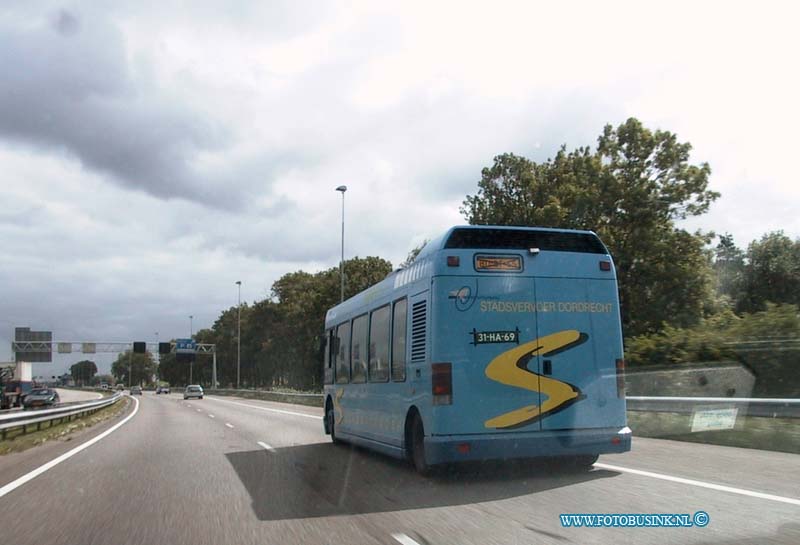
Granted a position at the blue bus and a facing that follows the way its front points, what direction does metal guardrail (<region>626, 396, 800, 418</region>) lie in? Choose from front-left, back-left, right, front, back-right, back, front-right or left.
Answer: right

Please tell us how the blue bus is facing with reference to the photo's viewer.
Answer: facing away from the viewer and to the left of the viewer

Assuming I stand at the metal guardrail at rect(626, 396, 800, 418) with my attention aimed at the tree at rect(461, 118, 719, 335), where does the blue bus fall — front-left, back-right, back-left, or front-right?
back-left

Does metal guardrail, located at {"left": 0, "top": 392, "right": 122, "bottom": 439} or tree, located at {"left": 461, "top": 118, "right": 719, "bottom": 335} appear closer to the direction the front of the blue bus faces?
the metal guardrail

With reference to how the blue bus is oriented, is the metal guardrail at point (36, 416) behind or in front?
in front

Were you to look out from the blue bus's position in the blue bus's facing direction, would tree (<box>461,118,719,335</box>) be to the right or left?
on its right
